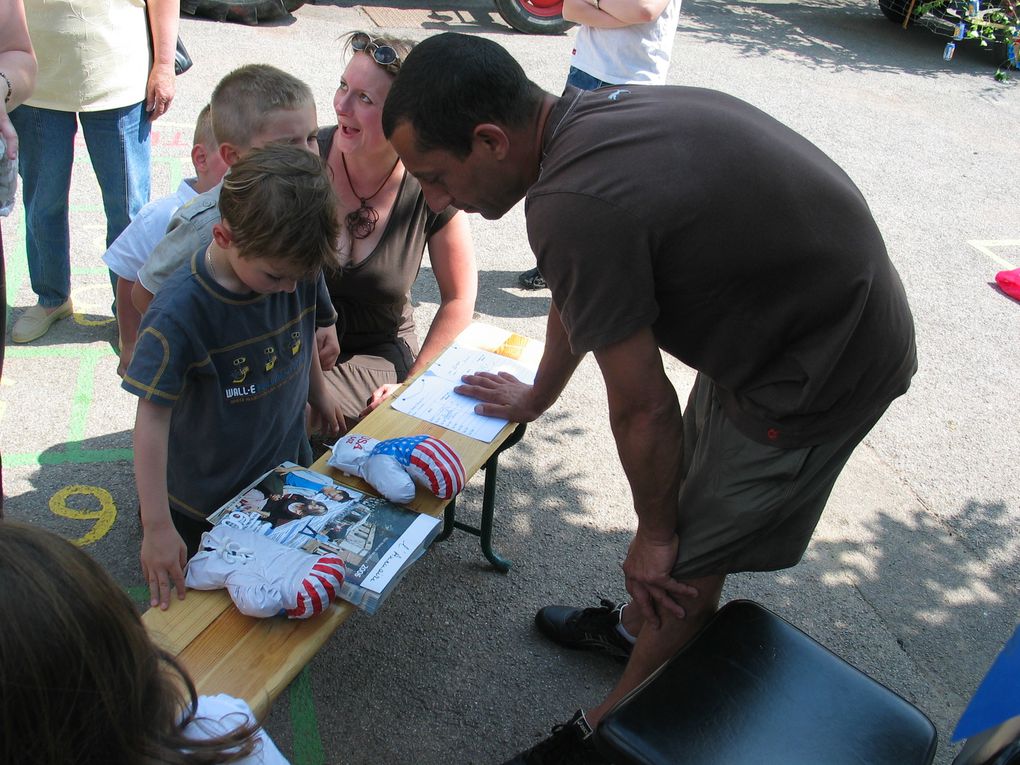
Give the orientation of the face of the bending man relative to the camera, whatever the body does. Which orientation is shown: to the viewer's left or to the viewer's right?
to the viewer's left

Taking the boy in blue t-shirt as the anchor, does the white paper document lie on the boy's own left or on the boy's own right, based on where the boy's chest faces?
on the boy's own left

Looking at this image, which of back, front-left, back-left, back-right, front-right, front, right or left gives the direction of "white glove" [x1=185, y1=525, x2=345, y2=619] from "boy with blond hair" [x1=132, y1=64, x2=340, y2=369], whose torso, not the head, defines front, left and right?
front-right

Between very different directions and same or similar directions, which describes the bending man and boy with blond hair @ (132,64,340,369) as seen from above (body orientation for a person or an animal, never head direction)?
very different directions

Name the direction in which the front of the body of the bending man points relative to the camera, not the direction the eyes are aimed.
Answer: to the viewer's left

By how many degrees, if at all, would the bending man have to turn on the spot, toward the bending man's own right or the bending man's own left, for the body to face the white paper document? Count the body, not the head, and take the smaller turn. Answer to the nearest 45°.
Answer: approximately 45° to the bending man's own right

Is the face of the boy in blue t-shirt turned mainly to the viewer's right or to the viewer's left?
to the viewer's right

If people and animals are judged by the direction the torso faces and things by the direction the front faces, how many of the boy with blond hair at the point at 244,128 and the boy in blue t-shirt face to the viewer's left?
0

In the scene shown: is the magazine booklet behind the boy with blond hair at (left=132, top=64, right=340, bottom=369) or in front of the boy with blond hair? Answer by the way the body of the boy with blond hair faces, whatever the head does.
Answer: in front

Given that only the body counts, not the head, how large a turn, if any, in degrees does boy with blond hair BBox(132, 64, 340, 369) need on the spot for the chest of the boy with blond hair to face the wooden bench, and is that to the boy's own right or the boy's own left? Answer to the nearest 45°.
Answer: approximately 45° to the boy's own right

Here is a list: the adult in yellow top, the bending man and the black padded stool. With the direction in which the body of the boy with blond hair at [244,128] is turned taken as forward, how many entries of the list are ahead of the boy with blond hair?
2

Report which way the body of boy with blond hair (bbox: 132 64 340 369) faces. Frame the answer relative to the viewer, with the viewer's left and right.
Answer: facing the viewer and to the right of the viewer

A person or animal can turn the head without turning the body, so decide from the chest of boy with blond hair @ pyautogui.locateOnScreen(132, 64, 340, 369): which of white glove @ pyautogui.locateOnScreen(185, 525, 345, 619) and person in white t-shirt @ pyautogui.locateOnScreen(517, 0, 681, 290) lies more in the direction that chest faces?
the white glove

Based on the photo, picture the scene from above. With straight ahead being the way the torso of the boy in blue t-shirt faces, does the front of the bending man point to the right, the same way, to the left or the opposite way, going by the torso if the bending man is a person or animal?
the opposite way

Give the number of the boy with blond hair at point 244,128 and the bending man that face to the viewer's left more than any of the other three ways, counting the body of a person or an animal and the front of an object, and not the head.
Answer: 1
